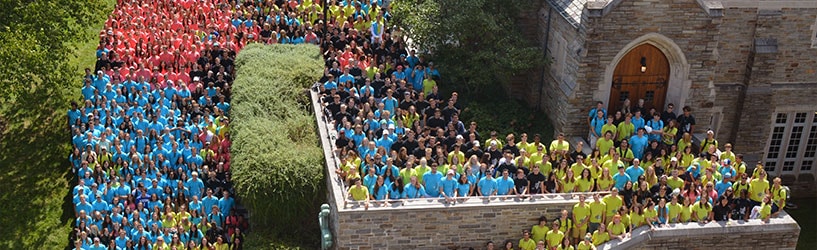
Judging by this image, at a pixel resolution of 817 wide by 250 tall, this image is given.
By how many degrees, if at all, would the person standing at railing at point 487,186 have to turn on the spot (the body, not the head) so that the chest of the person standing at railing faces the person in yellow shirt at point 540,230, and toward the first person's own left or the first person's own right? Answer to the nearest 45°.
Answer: approximately 90° to the first person's own left

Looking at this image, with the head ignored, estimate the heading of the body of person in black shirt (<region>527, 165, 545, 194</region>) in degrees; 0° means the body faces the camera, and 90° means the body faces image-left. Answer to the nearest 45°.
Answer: approximately 0°

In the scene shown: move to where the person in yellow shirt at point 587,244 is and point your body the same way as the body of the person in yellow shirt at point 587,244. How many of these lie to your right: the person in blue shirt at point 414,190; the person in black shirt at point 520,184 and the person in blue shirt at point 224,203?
3

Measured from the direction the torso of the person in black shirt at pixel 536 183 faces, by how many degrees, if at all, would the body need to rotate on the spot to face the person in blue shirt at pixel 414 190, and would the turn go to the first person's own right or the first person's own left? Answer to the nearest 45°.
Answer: approximately 90° to the first person's own right

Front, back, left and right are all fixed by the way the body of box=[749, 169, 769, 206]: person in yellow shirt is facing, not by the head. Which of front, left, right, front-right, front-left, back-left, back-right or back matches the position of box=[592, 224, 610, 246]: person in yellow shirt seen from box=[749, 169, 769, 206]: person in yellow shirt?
front-right

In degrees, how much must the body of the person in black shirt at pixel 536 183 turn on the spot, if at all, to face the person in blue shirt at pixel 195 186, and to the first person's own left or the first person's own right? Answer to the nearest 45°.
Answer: approximately 90° to the first person's own right
